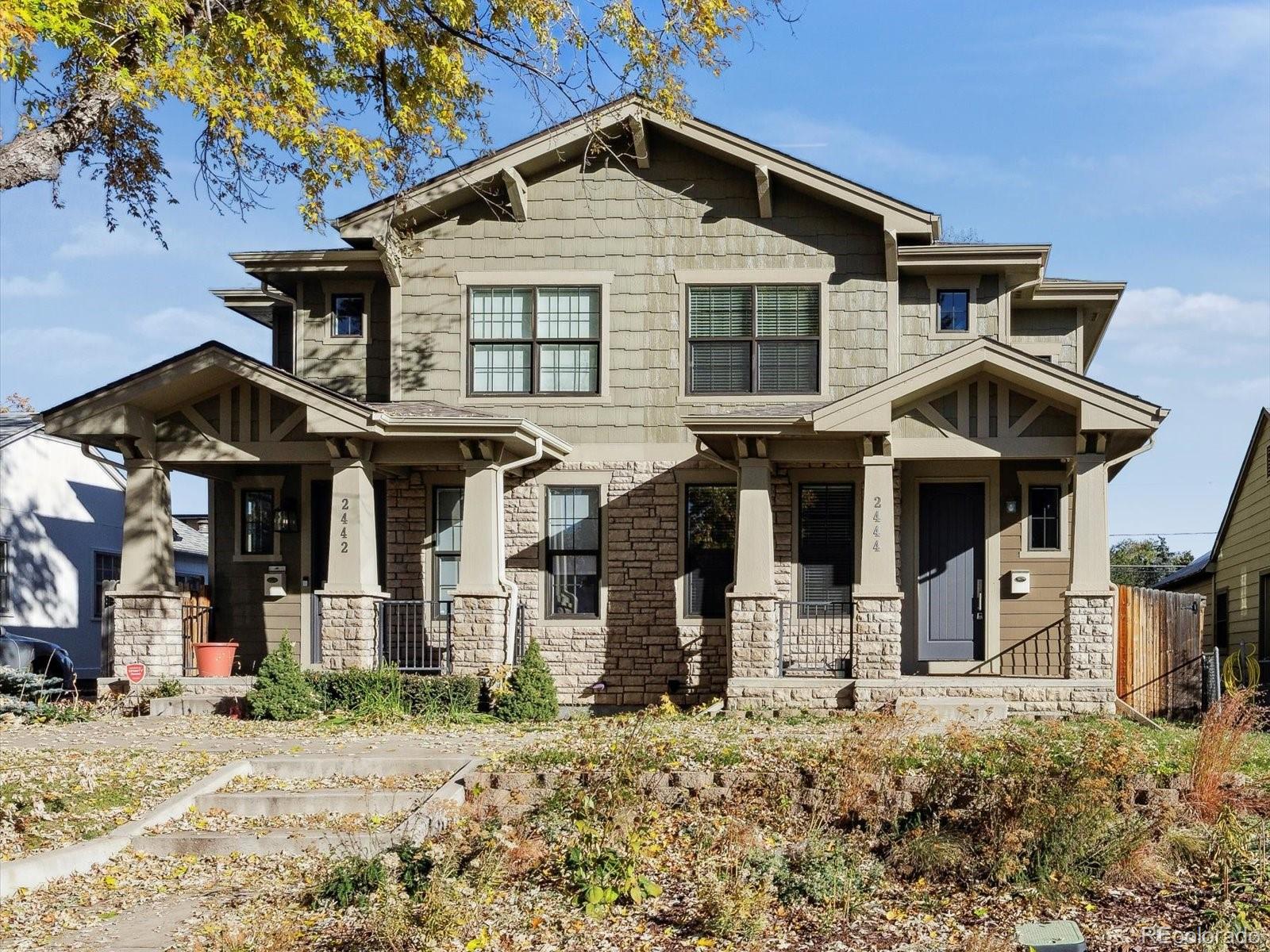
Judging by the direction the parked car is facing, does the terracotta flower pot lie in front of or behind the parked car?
in front

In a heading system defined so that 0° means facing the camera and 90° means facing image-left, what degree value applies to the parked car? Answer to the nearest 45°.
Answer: approximately 315°

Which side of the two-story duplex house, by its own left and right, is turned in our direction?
front

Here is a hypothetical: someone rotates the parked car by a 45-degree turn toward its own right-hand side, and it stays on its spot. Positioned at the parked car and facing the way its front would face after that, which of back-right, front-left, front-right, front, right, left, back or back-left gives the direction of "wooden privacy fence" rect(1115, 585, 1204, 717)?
front-left

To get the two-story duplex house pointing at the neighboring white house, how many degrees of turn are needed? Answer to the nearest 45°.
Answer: approximately 135° to its right

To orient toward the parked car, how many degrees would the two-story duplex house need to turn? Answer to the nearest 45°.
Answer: approximately 135° to its right

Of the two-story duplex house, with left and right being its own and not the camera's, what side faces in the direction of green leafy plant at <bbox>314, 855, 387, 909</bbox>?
front

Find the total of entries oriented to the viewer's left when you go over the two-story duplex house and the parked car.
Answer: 0

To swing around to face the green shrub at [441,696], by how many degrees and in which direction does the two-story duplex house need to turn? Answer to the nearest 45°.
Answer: approximately 45° to its right
